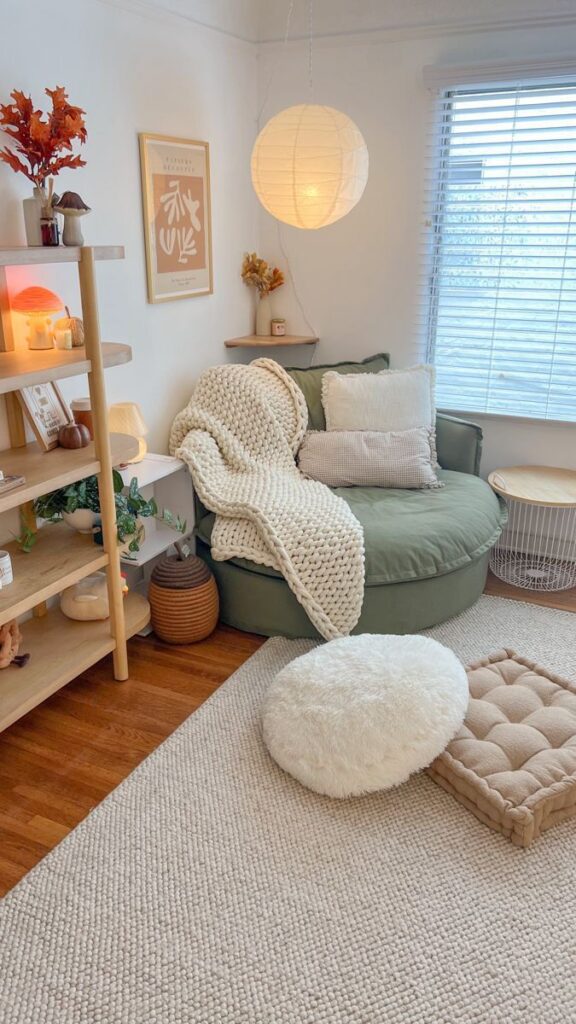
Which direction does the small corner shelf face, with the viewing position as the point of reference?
facing the viewer

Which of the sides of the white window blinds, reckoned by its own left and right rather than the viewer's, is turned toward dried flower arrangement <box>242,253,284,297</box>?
right

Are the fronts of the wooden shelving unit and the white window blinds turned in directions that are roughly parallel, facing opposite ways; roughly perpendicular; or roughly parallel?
roughly perpendicular

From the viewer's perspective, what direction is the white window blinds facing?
toward the camera

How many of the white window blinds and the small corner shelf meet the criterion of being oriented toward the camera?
2

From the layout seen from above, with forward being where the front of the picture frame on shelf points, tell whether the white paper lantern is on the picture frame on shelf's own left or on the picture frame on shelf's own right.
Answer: on the picture frame on shelf's own left

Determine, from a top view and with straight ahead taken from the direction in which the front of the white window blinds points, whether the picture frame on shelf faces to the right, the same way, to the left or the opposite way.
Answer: to the left

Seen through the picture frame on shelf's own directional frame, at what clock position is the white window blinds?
The white window blinds is roughly at 10 o'clock from the picture frame on shelf.
